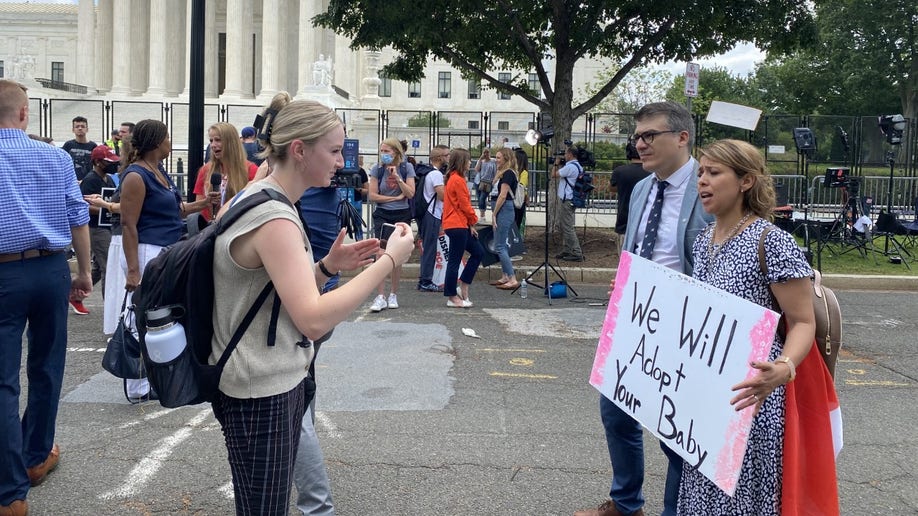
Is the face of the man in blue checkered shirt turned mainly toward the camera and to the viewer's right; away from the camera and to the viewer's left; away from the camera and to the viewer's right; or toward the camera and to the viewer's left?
away from the camera and to the viewer's right

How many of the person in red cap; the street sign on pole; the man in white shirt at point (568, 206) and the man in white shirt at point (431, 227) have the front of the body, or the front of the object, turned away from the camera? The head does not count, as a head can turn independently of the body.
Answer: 0

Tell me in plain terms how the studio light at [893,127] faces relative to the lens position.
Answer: facing the viewer and to the left of the viewer

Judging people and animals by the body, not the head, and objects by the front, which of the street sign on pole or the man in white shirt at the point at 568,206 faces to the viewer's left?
the man in white shirt

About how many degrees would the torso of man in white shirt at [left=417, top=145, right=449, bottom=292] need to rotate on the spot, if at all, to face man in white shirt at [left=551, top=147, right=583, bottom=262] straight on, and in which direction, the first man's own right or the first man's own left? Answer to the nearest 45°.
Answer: approximately 45° to the first man's own left

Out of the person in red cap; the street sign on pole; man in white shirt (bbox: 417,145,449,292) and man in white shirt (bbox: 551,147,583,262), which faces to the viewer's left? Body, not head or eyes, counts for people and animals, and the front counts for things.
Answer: man in white shirt (bbox: 551,147,583,262)

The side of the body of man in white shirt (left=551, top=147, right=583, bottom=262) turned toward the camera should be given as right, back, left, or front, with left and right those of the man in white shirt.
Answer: left

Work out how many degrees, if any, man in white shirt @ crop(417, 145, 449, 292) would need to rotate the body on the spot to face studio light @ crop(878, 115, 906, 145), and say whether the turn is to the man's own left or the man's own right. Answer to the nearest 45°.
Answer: approximately 45° to the man's own left

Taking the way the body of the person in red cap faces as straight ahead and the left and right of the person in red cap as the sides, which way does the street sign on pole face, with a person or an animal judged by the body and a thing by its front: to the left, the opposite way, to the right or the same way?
to the right

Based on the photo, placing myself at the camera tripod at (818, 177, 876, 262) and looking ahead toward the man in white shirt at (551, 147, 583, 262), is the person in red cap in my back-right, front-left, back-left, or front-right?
front-left
